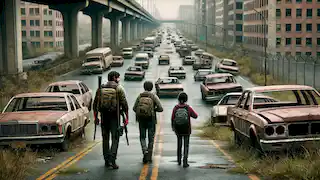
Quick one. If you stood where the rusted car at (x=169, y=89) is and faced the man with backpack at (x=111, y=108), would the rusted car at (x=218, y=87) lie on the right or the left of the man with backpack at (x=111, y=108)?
left

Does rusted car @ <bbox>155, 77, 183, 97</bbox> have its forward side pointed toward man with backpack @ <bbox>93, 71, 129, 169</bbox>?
yes

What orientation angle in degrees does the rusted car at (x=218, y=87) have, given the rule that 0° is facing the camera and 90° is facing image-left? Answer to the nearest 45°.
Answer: approximately 315°

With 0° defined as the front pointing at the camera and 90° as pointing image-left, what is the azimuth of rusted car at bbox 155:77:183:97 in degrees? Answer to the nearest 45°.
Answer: approximately 0°

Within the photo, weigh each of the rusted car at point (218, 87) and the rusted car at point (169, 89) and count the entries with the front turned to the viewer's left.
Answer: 0

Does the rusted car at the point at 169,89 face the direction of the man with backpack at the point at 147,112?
yes

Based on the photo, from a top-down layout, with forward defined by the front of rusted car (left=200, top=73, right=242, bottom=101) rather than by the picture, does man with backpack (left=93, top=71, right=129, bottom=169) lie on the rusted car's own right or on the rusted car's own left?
on the rusted car's own right

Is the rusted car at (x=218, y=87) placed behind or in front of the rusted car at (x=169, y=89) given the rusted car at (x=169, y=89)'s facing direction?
in front

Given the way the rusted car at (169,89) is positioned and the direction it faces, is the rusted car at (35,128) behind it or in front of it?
in front
